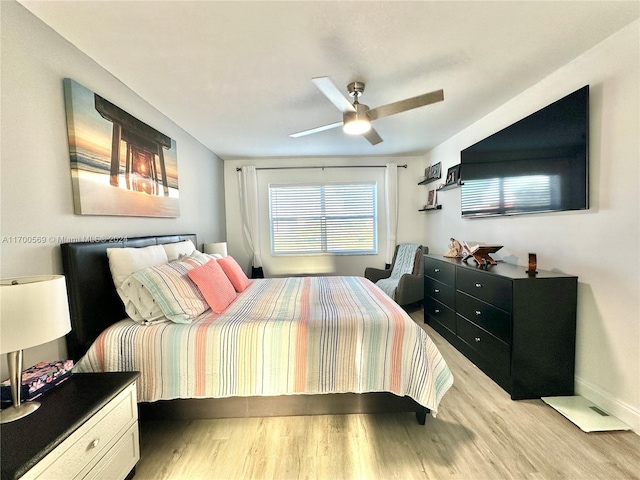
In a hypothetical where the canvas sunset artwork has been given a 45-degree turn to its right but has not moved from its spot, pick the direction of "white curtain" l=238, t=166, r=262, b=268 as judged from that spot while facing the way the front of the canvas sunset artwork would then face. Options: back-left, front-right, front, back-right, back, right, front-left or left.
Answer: back-left

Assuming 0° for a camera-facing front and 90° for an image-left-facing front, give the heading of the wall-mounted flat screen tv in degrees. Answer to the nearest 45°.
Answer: approximately 45°

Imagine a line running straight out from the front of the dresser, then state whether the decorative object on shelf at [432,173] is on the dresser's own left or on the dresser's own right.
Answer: on the dresser's own right

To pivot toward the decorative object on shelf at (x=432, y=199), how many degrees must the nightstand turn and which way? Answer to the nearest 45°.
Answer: approximately 45° to its left

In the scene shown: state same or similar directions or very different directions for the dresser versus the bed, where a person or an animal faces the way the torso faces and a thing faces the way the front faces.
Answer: very different directions

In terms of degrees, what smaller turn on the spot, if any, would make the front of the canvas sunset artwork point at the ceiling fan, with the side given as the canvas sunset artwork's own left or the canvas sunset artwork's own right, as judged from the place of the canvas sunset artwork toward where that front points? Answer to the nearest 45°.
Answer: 0° — it already faces it

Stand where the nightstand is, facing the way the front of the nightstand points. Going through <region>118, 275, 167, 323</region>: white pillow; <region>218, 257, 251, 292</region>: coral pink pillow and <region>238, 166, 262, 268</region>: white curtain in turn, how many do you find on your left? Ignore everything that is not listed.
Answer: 3

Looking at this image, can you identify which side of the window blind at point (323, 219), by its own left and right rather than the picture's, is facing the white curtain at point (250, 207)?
right

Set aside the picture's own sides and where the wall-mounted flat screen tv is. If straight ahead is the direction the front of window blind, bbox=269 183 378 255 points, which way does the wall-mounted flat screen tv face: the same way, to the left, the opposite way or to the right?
to the right

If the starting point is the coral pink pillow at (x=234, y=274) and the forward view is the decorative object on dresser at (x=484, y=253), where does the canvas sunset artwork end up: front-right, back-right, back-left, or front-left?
back-right

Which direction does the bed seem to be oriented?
to the viewer's right

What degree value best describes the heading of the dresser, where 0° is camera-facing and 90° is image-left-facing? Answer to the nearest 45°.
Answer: approximately 45°
